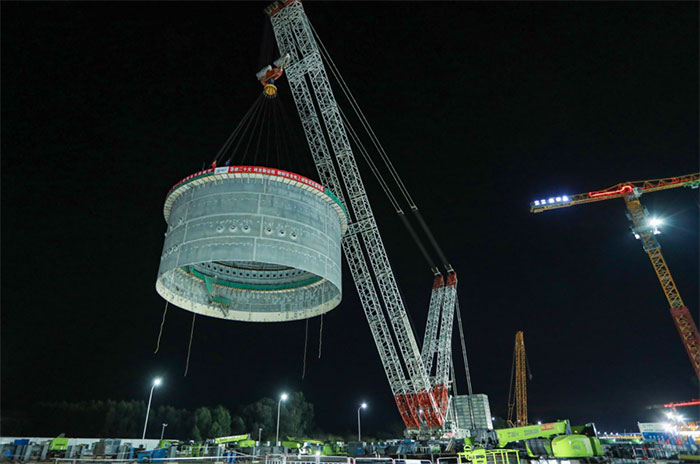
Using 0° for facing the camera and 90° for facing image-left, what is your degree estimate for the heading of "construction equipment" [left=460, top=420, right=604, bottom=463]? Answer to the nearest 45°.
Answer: approximately 90°
